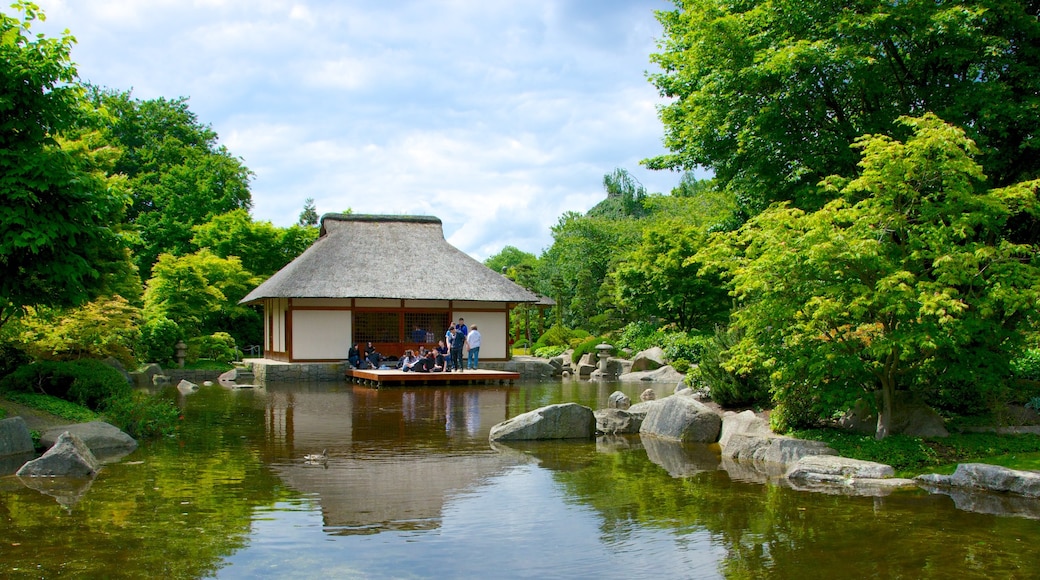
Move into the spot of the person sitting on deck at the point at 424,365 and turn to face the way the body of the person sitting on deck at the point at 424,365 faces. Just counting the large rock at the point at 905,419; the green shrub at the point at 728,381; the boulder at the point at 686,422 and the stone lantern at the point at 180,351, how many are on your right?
1

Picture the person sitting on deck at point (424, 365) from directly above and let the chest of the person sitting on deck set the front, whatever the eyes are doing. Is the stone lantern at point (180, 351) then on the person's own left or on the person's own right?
on the person's own right

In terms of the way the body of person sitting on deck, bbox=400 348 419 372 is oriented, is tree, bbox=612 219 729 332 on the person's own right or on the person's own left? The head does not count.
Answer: on the person's own left

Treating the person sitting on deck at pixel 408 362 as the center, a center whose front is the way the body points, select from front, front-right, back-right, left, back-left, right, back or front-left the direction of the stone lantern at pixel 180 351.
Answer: back-right

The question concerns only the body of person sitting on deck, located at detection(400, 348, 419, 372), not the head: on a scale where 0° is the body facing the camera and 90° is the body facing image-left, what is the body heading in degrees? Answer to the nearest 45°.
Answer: approximately 0°

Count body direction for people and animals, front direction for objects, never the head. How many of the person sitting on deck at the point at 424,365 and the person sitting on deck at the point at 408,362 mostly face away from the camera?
0

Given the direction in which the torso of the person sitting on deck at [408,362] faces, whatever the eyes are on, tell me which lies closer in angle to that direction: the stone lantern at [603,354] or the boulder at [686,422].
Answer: the boulder

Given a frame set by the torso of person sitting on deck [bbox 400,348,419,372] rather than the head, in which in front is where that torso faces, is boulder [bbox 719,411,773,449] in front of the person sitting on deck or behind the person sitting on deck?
in front

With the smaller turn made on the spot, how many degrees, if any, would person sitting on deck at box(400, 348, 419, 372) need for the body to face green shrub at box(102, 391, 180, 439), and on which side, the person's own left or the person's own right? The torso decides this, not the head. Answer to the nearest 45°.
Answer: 0° — they already face it

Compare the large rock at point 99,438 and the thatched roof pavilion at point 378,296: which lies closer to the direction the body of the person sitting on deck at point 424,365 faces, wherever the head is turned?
the large rock
